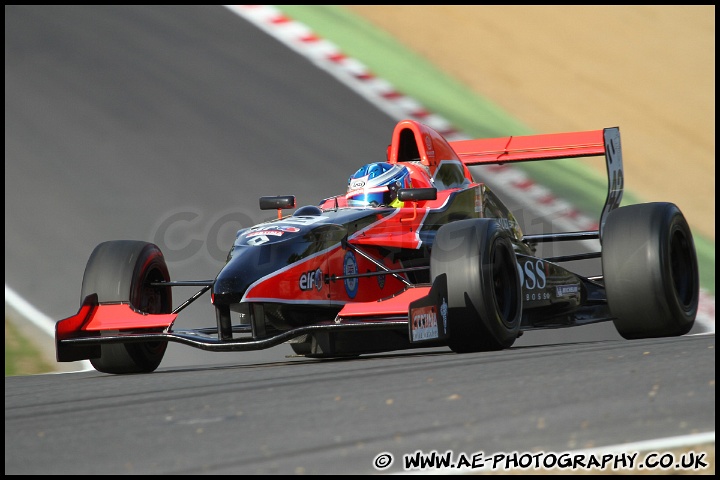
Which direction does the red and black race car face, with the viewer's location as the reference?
facing the viewer and to the left of the viewer
